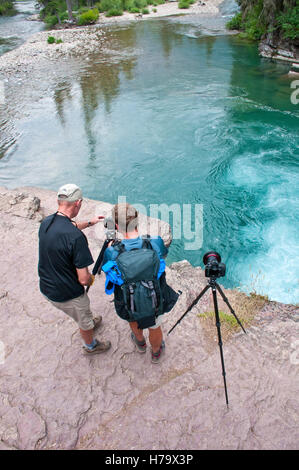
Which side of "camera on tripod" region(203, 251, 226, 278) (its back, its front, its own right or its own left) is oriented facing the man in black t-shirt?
left

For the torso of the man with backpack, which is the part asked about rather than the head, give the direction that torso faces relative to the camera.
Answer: away from the camera

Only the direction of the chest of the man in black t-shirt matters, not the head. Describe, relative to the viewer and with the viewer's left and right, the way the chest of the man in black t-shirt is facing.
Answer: facing away from the viewer and to the right of the viewer

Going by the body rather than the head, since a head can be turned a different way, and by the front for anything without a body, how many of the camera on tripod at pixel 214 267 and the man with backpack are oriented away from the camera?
2

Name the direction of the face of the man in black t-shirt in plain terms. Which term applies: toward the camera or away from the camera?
away from the camera

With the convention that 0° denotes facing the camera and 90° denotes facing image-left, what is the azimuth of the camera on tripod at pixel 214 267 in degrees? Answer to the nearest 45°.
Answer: approximately 180°
